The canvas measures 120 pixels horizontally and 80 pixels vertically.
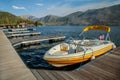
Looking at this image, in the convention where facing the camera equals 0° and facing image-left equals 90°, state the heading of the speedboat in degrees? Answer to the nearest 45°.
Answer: approximately 45°

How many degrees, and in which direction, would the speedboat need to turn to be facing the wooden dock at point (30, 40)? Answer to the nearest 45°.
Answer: approximately 90° to its right
